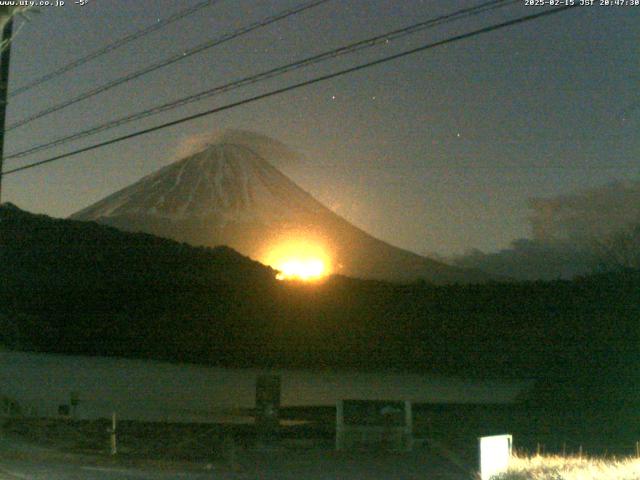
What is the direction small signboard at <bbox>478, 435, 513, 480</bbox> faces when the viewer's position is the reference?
facing the viewer

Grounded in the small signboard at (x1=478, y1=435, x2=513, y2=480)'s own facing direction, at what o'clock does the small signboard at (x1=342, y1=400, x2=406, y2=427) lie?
the small signboard at (x1=342, y1=400, x2=406, y2=427) is roughly at 5 o'clock from the small signboard at (x1=478, y1=435, x2=513, y2=480).

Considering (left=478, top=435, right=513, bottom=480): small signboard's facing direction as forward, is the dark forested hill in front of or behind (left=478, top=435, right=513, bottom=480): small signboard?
behind
